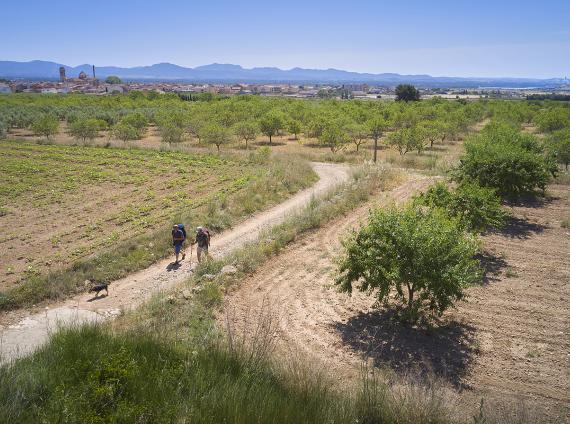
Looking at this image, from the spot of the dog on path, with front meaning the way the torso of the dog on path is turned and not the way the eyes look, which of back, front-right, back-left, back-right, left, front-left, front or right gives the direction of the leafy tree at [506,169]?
back

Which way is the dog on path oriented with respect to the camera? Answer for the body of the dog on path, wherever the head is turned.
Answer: to the viewer's left

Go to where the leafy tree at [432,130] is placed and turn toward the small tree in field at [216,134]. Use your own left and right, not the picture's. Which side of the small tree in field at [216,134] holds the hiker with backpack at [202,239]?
left

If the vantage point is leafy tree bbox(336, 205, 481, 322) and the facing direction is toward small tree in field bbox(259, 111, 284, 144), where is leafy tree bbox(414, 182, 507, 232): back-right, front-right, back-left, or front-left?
front-right

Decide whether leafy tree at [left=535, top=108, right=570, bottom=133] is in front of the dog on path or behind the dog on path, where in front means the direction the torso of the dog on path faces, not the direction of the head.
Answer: behind

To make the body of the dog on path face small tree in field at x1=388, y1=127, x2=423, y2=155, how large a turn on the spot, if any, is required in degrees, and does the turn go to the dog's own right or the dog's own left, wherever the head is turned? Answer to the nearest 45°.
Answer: approximately 135° to the dog's own right

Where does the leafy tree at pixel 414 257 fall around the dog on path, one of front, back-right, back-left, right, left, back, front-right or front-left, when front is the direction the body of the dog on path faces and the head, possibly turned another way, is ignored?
back-left

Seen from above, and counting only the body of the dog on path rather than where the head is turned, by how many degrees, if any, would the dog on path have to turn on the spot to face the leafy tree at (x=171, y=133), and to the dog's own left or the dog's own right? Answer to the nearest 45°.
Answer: approximately 90° to the dog's own right
